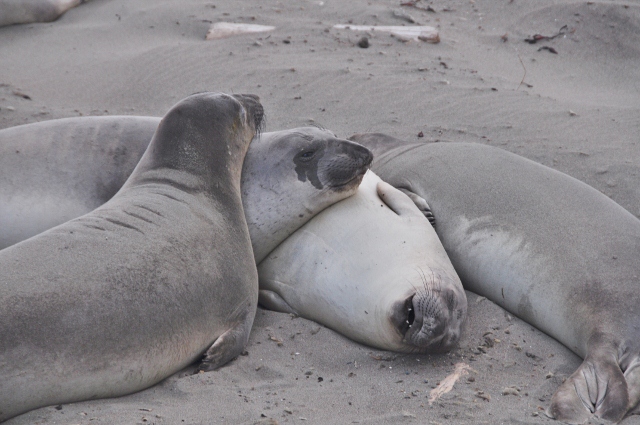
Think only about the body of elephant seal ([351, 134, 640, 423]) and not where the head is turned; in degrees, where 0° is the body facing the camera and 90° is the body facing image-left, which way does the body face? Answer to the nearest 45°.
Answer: approximately 135°

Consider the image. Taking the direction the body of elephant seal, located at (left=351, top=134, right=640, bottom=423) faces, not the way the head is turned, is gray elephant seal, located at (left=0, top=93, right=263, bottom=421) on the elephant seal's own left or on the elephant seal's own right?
on the elephant seal's own left
